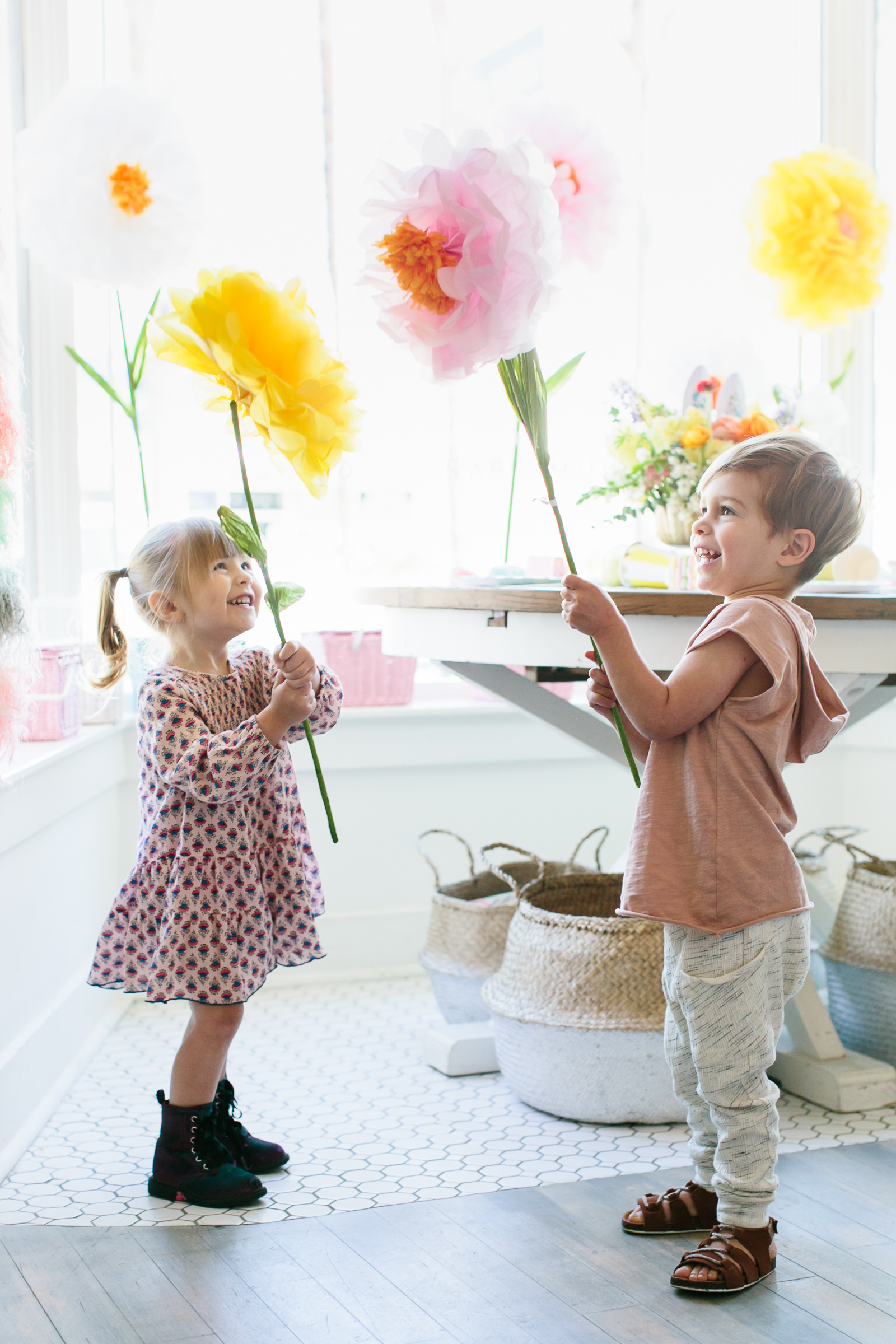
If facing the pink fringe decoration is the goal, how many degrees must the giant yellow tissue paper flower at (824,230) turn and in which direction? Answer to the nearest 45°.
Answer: approximately 45° to its right

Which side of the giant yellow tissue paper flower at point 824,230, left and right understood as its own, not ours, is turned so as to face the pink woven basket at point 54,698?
right

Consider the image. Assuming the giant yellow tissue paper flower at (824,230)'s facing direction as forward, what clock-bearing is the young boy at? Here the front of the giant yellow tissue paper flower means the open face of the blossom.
The young boy is roughly at 12 o'clock from the giant yellow tissue paper flower.

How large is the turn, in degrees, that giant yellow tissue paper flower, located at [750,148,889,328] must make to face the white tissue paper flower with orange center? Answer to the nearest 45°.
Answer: approximately 45° to its right

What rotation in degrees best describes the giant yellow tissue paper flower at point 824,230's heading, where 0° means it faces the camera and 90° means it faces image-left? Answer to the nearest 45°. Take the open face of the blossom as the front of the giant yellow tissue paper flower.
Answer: approximately 0°

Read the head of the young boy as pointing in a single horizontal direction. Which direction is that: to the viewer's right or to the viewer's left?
to the viewer's left
